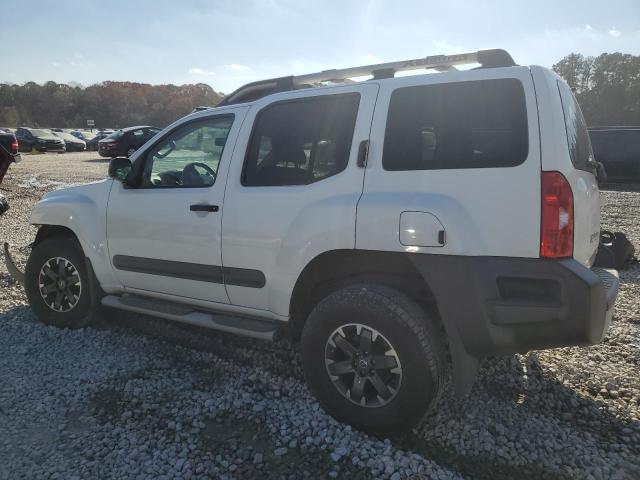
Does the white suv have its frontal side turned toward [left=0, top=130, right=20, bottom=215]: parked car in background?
yes

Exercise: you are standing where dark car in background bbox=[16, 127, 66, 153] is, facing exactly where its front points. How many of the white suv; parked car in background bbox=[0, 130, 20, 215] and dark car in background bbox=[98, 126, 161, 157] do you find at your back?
0

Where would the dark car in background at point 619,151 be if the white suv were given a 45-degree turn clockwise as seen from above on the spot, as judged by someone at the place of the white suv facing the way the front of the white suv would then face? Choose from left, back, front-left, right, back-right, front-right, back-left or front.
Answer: front-right

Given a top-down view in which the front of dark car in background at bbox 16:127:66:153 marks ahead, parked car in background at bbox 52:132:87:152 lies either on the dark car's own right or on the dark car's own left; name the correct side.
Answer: on the dark car's own left

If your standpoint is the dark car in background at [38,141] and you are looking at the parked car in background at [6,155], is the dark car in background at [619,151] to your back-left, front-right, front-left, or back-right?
front-left

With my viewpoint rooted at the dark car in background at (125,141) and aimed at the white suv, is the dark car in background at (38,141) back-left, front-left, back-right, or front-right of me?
back-right

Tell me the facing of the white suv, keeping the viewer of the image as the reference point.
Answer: facing away from the viewer and to the left of the viewer
